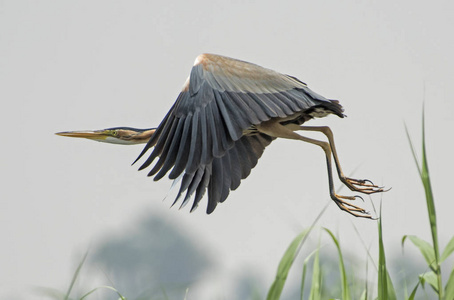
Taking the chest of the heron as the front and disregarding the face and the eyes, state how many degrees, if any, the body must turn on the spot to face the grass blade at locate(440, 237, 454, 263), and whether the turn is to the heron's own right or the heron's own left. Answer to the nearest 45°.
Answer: approximately 135° to the heron's own left

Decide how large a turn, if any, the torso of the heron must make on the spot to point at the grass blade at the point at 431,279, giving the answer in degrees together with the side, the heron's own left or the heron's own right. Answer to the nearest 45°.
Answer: approximately 135° to the heron's own left

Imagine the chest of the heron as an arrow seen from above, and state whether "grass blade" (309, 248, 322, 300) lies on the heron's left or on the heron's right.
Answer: on the heron's left

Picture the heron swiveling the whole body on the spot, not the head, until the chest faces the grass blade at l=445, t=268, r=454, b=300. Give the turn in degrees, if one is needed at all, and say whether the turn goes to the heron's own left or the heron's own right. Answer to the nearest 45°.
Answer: approximately 135° to the heron's own left

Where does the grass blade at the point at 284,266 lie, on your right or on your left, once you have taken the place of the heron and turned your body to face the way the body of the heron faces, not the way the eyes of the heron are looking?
on your left

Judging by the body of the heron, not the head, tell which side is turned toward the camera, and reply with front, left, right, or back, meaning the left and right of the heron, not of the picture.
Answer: left

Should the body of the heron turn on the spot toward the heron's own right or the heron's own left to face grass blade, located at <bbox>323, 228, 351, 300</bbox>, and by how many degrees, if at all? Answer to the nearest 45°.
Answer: approximately 135° to the heron's own left
